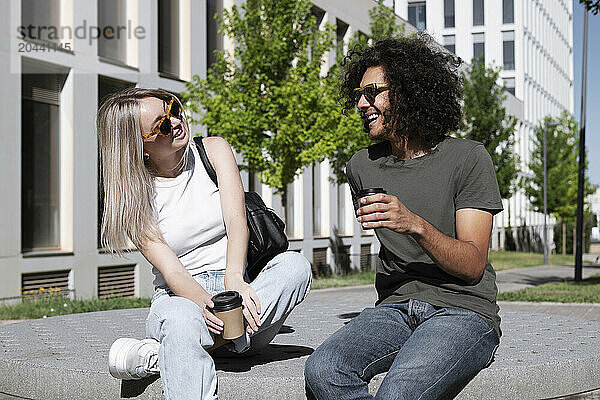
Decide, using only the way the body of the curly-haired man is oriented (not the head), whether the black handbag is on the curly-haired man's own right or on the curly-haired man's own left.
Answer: on the curly-haired man's own right

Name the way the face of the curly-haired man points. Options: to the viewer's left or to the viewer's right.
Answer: to the viewer's left

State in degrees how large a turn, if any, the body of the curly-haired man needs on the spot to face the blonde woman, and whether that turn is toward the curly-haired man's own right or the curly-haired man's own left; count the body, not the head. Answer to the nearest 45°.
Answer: approximately 45° to the curly-haired man's own right

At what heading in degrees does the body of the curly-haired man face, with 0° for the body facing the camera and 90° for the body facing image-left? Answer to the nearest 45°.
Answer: approximately 45°

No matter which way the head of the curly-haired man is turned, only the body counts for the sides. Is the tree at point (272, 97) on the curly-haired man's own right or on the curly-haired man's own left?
on the curly-haired man's own right

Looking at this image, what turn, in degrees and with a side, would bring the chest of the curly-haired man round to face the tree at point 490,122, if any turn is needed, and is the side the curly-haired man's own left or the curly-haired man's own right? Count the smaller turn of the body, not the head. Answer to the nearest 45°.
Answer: approximately 135° to the curly-haired man's own right

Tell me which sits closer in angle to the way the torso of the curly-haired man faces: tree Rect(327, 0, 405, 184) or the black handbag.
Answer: the black handbag
